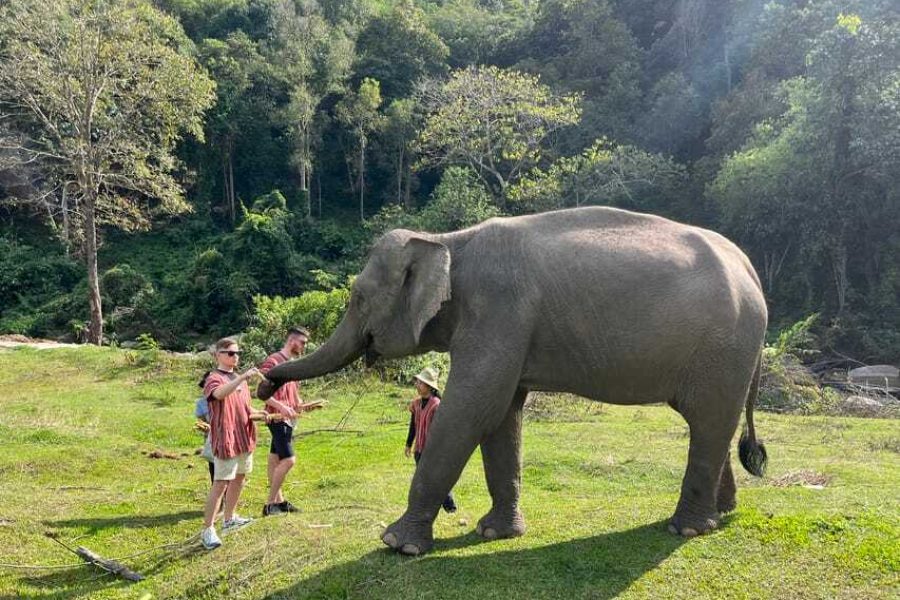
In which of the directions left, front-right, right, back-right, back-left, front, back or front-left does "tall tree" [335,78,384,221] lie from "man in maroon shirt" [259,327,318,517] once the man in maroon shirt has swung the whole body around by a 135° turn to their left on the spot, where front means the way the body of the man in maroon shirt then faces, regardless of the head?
front-right

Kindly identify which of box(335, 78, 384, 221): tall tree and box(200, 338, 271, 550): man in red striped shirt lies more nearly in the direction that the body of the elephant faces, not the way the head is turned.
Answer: the man in red striped shirt

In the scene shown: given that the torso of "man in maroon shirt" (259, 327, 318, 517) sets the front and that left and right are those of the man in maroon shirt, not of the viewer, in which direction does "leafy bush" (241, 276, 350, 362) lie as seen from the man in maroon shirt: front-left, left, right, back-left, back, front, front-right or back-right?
left

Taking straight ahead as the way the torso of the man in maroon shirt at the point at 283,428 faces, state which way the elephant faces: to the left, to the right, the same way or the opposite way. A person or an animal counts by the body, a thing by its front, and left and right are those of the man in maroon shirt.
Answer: the opposite way

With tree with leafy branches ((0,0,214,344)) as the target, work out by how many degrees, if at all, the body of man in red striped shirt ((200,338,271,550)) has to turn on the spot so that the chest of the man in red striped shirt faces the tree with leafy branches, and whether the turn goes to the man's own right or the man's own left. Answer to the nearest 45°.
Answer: approximately 135° to the man's own left

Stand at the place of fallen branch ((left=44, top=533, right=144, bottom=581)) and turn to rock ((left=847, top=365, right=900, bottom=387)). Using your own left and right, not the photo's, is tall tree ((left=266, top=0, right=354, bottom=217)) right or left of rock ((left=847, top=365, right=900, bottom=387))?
left

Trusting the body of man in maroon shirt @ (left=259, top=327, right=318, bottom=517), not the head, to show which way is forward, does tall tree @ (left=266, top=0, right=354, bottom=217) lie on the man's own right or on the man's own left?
on the man's own left

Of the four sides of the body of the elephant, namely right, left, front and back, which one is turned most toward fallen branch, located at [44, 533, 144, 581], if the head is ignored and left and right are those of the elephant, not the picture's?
front

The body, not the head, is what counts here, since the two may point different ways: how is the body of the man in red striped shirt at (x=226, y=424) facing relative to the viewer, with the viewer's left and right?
facing the viewer and to the right of the viewer

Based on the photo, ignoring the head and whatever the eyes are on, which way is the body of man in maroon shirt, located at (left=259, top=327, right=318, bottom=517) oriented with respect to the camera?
to the viewer's right

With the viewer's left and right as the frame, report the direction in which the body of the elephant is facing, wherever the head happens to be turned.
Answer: facing to the left of the viewer

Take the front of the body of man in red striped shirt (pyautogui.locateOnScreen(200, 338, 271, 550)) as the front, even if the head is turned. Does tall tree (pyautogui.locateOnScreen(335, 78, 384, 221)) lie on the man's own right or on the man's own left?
on the man's own left

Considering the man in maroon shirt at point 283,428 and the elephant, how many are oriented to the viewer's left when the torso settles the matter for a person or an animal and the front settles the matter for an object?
1

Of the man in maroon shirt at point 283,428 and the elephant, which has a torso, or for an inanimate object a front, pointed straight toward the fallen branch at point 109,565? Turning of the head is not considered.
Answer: the elephant

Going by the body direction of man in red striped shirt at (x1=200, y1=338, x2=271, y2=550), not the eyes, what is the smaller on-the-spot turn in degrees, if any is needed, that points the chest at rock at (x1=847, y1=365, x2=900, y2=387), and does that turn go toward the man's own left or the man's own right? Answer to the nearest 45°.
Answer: approximately 90° to the man's own left

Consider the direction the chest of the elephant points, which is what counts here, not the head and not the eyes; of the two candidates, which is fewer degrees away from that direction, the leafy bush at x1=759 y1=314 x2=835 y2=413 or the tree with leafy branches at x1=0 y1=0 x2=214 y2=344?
the tree with leafy branches

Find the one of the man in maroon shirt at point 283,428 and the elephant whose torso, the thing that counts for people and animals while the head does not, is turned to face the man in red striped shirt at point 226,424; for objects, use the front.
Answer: the elephant
